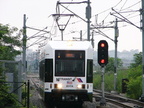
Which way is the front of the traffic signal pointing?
toward the camera

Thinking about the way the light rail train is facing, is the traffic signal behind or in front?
in front

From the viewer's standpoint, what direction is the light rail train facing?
toward the camera

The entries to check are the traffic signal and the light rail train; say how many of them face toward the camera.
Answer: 2

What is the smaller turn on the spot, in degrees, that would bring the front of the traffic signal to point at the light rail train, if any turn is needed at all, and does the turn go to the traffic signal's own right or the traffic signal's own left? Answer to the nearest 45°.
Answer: approximately 135° to the traffic signal's own right
